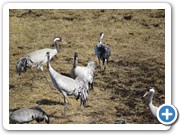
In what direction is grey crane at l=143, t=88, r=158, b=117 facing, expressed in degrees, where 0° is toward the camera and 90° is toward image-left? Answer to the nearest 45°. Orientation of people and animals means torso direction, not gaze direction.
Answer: approximately 90°

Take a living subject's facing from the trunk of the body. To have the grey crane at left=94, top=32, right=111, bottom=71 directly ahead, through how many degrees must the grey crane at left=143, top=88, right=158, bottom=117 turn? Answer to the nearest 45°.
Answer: approximately 45° to its right
